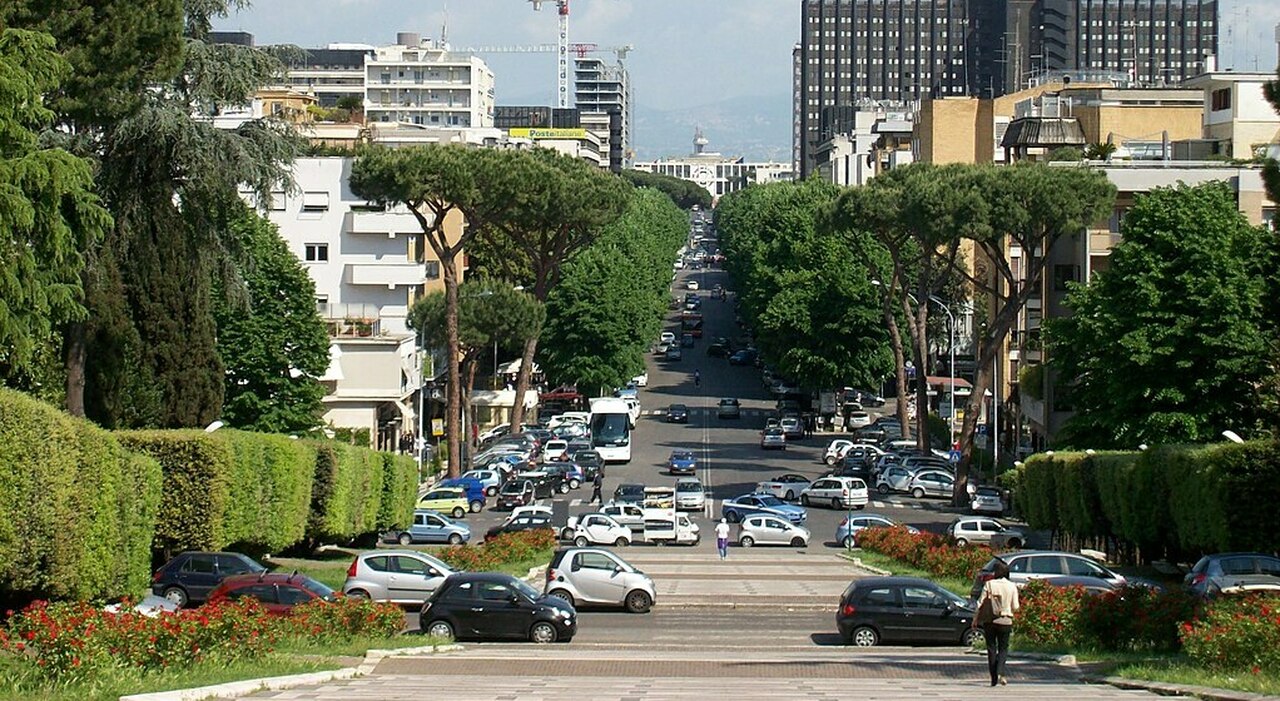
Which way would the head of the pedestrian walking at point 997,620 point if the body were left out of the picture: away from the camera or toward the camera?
away from the camera

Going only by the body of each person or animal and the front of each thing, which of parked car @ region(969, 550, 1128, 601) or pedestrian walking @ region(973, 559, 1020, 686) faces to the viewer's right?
the parked car

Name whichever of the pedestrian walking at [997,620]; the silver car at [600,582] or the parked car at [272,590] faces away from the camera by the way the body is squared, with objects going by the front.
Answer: the pedestrian walking

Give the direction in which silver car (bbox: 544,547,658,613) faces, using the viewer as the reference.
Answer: facing to the right of the viewer

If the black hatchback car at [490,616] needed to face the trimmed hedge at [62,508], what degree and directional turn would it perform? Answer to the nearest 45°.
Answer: approximately 180°
